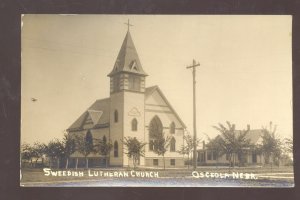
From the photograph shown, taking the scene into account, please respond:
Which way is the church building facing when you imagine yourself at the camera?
facing the viewer and to the right of the viewer

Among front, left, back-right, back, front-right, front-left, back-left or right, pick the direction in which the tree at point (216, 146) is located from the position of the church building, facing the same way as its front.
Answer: front-left

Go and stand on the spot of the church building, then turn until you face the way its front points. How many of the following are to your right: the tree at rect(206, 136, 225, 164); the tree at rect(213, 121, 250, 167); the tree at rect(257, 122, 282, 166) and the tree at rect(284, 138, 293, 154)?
0

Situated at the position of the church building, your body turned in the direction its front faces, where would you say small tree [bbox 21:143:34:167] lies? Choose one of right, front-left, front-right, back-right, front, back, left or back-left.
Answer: back-right

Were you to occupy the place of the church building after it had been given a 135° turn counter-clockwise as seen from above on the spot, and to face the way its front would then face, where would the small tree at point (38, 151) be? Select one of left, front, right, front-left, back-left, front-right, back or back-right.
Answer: left

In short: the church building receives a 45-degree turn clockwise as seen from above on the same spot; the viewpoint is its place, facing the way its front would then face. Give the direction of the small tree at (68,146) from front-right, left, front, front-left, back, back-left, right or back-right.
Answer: right

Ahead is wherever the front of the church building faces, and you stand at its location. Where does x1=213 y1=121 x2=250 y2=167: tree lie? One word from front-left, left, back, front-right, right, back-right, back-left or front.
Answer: front-left
